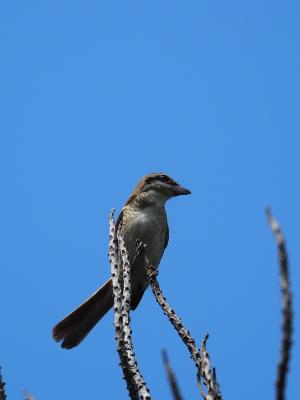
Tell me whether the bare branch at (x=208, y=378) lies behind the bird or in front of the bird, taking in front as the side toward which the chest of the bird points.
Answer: in front

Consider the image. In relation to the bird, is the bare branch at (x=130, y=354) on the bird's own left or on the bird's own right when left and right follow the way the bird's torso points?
on the bird's own right

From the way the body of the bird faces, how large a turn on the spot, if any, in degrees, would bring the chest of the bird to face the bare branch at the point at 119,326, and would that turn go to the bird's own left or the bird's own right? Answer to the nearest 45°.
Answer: approximately 45° to the bird's own right

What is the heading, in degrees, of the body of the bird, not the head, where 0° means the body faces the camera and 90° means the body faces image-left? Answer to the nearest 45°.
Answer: approximately 315°

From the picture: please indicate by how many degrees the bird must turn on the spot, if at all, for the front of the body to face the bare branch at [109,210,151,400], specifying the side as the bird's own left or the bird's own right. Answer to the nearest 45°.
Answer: approximately 45° to the bird's own right
